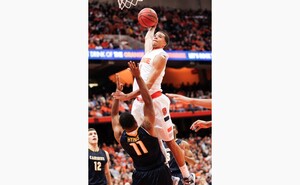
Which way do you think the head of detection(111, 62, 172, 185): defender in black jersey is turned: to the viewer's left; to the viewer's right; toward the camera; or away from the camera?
away from the camera

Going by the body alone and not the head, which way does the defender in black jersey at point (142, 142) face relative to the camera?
away from the camera

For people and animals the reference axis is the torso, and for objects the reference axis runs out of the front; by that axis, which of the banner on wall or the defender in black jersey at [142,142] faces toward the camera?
the banner on wall

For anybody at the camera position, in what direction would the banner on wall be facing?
facing the viewer

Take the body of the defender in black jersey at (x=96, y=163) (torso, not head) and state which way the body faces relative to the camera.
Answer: toward the camera

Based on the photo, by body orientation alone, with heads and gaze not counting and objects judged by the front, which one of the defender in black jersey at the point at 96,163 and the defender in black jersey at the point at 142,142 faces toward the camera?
the defender in black jersey at the point at 96,163

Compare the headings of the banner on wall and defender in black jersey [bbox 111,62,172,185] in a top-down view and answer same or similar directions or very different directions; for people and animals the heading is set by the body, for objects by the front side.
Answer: very different directions

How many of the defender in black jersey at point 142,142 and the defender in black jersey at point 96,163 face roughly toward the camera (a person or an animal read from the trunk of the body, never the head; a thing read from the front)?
1

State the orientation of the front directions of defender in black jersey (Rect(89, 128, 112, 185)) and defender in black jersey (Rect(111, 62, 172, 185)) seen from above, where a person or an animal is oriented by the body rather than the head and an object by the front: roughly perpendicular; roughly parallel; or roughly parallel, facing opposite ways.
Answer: roughly parallel, facing opposite ways

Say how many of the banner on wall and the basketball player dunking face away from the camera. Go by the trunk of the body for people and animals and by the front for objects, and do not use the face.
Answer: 0

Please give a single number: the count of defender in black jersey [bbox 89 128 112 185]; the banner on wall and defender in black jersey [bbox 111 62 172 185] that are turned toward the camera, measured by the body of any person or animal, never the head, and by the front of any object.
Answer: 2
